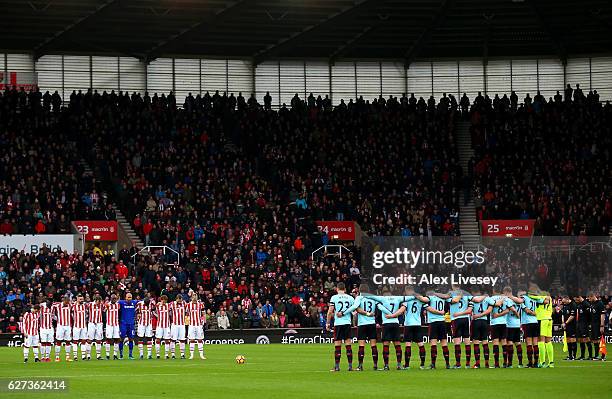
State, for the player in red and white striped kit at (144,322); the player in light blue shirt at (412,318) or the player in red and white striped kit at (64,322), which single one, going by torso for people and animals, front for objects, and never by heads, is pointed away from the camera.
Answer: the player in light blue shirt

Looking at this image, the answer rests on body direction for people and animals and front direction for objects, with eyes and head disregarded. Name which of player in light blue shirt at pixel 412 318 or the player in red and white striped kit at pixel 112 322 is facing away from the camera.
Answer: the player in light blue shirt

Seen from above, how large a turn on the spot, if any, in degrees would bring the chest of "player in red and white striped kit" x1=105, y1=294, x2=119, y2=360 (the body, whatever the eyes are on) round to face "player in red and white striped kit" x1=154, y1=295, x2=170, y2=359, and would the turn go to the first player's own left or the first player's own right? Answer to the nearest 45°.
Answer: approximately 45° to the first player's own left

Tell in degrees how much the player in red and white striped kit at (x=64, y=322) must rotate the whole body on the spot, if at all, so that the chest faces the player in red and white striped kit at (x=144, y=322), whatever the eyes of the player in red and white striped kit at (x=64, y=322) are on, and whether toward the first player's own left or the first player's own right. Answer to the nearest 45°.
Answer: approximately 90° to the first player's own left

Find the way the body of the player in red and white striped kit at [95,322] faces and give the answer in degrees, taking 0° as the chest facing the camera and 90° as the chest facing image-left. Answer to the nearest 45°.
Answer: approximately 0°

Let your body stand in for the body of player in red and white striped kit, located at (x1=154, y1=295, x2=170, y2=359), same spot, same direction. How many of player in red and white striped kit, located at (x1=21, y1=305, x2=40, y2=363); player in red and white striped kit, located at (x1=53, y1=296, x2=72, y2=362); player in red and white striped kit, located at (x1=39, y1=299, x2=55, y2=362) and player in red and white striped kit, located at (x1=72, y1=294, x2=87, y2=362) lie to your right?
4

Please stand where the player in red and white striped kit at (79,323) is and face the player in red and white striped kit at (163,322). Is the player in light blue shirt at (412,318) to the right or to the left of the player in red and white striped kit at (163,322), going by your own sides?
right

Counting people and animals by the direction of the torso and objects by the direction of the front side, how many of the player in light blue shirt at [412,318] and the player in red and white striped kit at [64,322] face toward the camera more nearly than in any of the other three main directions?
1
